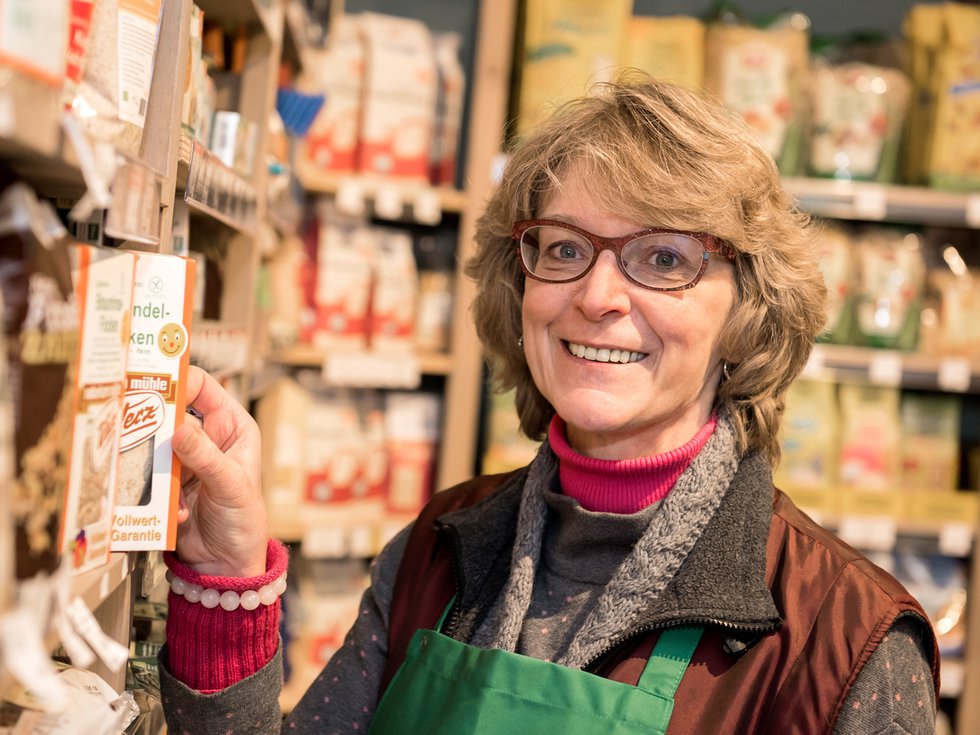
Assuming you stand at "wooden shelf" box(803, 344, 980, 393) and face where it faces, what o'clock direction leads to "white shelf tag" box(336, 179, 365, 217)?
The white shelf tag is roughly at 2 o'clock from the wooden shelf.

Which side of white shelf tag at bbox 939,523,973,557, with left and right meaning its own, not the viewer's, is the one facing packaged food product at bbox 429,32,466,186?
right

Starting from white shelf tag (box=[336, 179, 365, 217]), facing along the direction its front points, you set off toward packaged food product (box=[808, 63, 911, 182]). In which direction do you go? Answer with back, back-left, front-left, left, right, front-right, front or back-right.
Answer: left

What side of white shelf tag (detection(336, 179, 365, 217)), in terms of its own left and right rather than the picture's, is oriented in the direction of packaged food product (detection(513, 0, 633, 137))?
left

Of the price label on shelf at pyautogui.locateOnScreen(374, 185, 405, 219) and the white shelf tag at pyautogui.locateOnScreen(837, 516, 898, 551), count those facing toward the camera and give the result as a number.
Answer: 2

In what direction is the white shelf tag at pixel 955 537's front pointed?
toward the camera

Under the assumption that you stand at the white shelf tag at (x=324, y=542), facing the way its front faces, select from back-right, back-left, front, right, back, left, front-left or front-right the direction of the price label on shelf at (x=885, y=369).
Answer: left

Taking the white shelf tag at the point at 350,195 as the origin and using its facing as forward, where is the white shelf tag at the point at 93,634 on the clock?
the white shelf tag at the point at 93,634 is roughly at 12 o'clock from the white shelf tag at the point at 350,195.

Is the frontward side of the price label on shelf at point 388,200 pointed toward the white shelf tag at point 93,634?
yes

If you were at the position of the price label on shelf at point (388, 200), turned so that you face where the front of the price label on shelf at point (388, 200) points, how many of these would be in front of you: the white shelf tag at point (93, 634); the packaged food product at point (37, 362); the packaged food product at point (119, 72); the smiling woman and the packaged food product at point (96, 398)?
5

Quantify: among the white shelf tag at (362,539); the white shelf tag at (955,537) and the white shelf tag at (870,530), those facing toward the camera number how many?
3

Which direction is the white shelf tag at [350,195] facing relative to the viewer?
toward the camera
